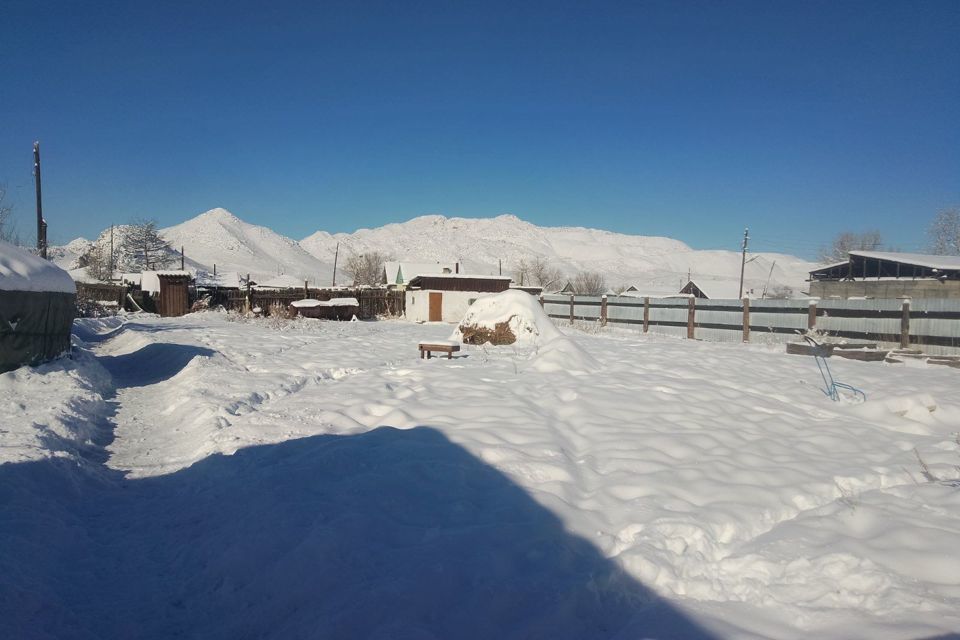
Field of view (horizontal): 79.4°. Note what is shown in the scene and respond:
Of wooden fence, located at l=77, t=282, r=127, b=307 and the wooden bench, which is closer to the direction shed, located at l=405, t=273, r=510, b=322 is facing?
the wooden bench

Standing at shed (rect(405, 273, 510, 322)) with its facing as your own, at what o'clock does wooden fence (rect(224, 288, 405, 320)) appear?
The wooden fence is roughly at 3 o'clock from the shed.

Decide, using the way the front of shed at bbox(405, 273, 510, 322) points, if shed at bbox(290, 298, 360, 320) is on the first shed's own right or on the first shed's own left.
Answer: on the first shed's own right

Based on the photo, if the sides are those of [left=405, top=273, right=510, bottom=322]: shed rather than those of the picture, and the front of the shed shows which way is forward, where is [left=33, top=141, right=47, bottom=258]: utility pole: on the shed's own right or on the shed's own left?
on the shed's own right

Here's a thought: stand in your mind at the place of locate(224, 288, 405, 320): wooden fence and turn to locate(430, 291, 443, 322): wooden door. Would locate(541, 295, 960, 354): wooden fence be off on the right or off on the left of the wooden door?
right

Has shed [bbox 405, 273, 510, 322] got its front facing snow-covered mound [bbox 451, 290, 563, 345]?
yes

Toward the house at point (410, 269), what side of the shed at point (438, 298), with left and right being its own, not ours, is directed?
back

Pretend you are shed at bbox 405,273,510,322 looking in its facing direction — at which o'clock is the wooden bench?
The wooden bench is roughly at 12 o'clock from the shed.

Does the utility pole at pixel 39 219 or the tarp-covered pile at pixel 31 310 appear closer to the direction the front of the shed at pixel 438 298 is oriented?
the tarp-covered pile

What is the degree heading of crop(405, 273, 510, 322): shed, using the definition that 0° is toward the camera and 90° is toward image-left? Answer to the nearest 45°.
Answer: approximately 0°

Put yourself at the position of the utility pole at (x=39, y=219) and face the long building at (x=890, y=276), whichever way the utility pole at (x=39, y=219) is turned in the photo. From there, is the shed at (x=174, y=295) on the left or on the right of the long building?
left

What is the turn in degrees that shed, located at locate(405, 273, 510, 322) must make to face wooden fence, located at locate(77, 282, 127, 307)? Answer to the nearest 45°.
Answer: approximately 90° to its right
